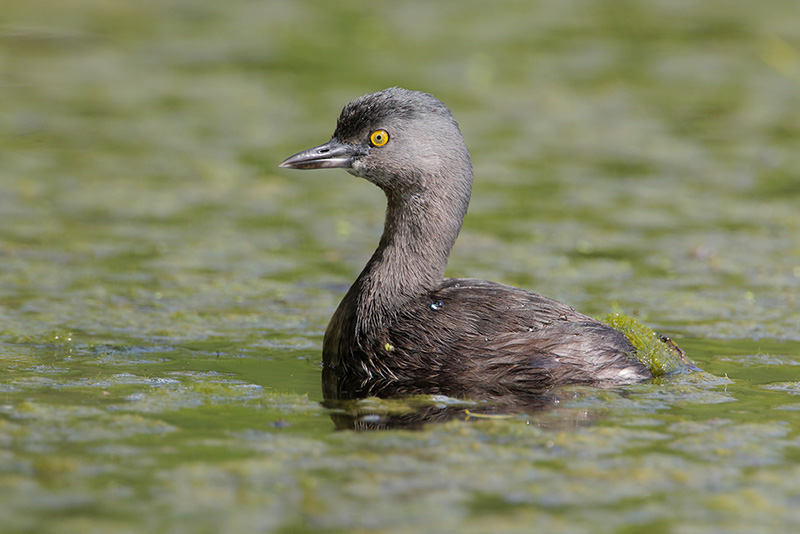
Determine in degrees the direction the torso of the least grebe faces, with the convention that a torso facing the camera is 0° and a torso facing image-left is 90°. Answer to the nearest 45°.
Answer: approximately 90°
